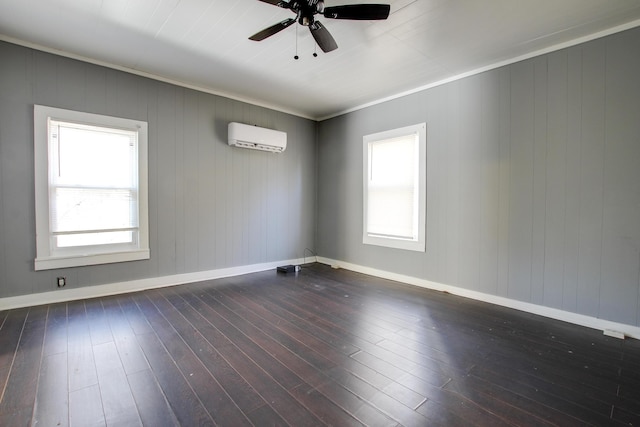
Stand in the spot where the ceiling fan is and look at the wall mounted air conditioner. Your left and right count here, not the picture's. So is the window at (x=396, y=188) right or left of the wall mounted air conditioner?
right

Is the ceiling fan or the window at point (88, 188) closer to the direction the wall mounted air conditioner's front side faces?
the ceiling fan

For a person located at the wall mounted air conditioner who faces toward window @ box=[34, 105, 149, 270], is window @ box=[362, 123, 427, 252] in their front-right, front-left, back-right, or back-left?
back-left

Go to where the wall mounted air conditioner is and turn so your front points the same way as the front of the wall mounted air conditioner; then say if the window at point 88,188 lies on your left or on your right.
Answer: on your right

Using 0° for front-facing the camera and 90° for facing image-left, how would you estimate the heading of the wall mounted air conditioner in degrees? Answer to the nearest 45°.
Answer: approximately 315°

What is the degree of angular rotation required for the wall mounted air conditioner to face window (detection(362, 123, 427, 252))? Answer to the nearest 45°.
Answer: approximately 45° to its left

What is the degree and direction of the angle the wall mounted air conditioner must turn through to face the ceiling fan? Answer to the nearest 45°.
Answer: approximately 45° to its right
